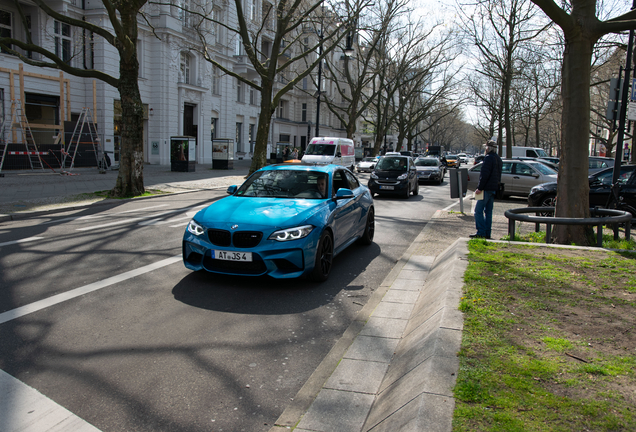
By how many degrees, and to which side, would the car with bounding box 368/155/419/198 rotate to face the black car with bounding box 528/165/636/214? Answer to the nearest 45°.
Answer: approximately 90° to its left

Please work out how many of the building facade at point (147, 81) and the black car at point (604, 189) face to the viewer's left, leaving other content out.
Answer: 1

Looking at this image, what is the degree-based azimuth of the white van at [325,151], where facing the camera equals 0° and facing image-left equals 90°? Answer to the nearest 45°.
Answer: approximately 45°

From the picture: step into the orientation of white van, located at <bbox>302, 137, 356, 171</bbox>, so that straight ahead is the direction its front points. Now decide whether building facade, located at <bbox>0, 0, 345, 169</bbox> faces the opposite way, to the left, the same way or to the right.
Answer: to the left

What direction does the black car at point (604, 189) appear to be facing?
to the viewer's left

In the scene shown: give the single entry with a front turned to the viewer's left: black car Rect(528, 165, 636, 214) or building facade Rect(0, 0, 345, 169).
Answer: the black car
